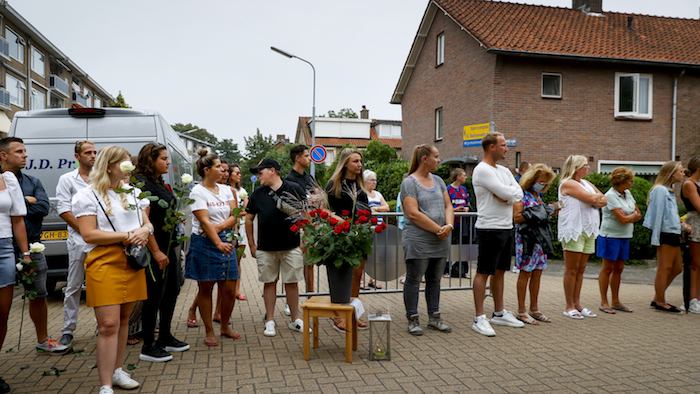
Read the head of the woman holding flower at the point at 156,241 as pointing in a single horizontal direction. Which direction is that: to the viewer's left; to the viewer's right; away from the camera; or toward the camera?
to the viewer's right

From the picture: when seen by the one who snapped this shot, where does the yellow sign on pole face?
facing the viewer and to the left of the viewer

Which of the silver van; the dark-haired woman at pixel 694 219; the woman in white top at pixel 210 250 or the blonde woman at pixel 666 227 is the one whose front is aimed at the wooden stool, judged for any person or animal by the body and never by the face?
the woman in white top

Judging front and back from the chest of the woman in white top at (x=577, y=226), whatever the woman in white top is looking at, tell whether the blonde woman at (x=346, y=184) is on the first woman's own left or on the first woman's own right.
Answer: on the first woman's own right

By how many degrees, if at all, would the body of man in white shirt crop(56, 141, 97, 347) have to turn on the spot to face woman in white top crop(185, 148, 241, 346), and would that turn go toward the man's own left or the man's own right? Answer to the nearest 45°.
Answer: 0° — they already face them

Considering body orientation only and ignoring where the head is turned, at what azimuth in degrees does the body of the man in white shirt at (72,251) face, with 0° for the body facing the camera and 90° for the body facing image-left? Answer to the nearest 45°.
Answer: approximately 315°

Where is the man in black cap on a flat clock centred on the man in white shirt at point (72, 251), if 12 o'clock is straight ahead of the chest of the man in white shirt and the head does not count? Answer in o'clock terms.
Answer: The man in black cap is roughly at 11 o'clock from the man in white shirt.

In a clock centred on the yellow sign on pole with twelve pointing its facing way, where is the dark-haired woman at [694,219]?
The dark-haired woman is roughly at 10 o'clock from the yellow sign on pole.

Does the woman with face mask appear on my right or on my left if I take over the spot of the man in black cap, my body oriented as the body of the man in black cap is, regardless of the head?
on my left

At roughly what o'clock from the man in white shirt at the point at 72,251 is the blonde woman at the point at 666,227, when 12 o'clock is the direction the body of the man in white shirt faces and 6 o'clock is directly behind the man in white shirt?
The blonde woman is roughly at 11 o'clock from the man in white shirt.
